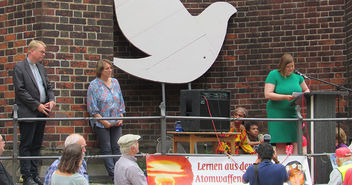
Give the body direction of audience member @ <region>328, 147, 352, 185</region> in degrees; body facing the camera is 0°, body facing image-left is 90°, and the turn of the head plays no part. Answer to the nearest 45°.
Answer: approximately 135°

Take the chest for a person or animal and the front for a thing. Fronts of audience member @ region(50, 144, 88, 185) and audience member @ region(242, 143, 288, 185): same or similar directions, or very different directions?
same or similar directions

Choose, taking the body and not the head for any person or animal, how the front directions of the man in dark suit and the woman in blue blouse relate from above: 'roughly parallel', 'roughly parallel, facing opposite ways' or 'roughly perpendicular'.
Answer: roughly parallel

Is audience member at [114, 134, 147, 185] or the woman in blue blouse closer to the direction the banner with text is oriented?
the audience member

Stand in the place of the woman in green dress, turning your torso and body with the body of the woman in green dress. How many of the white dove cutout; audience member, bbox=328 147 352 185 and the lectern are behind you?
1

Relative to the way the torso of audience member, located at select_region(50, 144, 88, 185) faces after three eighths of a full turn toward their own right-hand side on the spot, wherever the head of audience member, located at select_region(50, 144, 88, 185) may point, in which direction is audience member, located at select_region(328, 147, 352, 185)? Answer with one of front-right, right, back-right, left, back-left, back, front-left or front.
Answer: left

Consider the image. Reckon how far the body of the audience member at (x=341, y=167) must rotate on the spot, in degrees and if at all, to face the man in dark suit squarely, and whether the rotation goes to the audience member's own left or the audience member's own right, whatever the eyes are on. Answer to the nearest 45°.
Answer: approximately 45° to the audience member's own left

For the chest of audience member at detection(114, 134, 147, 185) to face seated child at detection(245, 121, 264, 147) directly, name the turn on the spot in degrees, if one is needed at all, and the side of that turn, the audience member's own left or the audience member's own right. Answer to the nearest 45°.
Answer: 0° — they already face them

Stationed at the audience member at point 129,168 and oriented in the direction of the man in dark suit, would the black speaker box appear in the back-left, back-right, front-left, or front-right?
front-right

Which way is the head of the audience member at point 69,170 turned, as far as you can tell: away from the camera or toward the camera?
away from the camera

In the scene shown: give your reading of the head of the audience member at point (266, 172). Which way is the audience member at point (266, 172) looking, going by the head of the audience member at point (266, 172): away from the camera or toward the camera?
away from the camera

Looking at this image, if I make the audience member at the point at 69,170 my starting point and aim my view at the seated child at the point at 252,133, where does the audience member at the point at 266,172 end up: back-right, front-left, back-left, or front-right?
front-right

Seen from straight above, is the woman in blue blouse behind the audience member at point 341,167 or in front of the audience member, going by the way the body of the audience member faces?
in front
